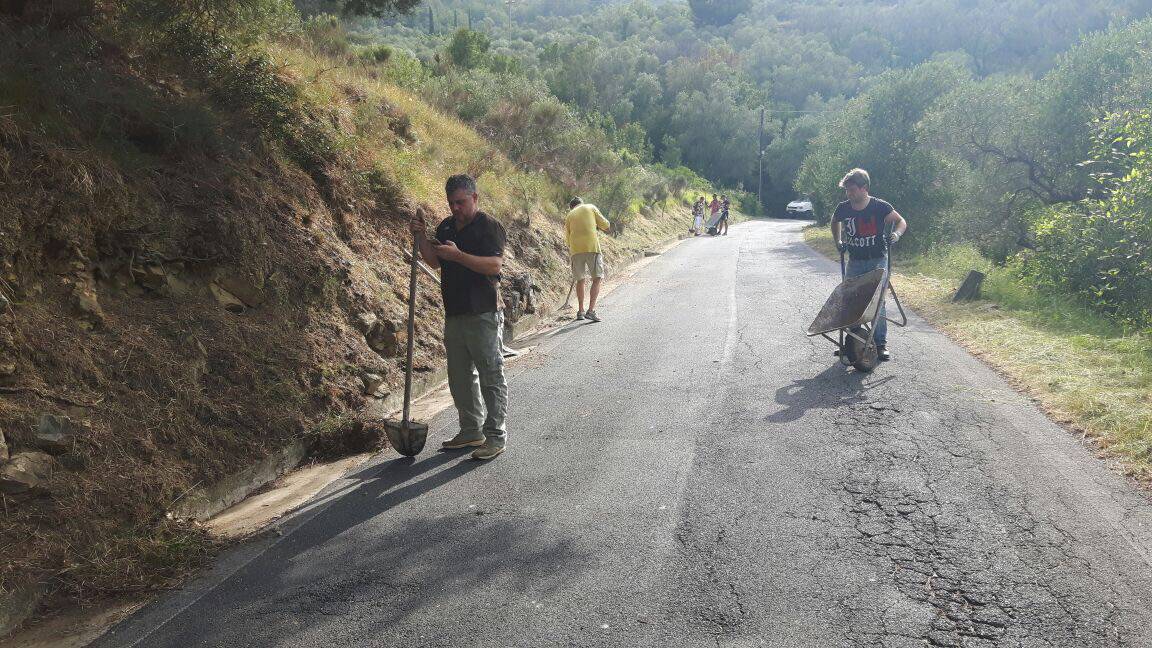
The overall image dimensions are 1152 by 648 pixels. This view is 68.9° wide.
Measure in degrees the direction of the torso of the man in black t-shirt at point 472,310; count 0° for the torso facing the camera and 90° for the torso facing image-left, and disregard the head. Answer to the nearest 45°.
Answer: approximately 45°

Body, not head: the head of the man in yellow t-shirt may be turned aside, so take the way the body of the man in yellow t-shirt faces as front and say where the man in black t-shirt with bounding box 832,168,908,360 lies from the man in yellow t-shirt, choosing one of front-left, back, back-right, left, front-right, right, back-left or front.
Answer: back-right

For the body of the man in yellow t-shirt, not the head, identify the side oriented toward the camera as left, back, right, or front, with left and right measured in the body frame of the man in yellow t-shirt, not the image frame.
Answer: back

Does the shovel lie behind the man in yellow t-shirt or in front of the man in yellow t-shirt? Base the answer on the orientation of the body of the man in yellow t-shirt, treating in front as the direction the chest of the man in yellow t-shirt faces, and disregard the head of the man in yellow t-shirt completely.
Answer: behind

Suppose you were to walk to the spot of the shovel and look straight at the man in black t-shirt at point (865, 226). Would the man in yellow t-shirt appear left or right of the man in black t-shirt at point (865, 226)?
left

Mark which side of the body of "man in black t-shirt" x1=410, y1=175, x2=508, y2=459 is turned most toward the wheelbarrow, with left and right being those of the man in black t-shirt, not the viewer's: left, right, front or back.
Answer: back

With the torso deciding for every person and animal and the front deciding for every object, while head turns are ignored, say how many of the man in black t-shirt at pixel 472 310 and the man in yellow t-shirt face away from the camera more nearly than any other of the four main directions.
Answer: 1

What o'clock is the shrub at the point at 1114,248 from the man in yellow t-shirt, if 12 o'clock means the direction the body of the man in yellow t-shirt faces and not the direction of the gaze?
The shrub is roughly at 3 o'clock from the man in yellow t-shirt.

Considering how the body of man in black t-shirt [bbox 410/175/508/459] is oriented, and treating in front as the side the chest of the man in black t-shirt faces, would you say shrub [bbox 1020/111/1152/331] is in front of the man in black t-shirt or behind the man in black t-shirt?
behind

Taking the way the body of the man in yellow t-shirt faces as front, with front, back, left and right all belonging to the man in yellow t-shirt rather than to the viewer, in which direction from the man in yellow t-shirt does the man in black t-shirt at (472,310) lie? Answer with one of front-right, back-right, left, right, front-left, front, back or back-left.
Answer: back

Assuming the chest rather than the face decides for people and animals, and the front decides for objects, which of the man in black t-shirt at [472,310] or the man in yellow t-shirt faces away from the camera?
the man in yellow t-shirt
